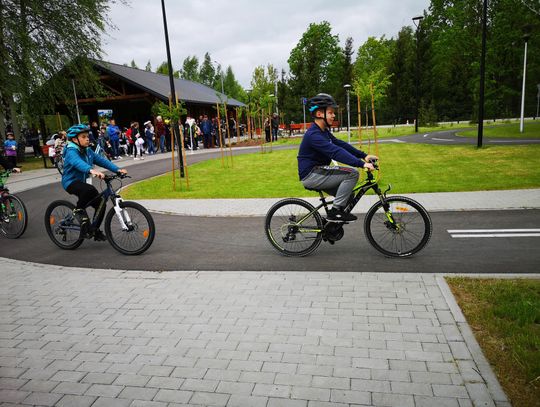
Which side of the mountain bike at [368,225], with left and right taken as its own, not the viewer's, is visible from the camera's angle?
right

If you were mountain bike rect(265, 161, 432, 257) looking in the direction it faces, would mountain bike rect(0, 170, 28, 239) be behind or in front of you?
behind

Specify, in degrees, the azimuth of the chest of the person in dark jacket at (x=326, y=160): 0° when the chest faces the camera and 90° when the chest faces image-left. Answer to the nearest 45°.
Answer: approximately 270°

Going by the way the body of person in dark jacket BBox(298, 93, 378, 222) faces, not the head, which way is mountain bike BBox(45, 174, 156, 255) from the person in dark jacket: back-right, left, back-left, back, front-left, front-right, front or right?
back

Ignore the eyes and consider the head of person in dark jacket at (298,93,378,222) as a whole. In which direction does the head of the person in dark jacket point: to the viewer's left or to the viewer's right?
to the viewer's right
